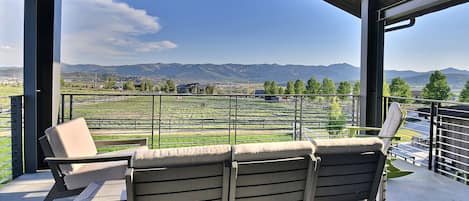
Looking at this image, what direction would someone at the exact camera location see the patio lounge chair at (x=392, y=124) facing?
facing to the left of the viewer

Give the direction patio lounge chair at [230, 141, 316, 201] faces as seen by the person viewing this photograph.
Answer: facing away from the viewer

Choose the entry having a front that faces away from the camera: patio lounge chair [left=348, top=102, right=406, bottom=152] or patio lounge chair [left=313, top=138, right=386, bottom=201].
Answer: patio lounge chair [left=313, top=138, right=386, bottom=201]

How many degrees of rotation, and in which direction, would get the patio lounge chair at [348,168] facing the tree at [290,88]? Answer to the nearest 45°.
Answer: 0° — it already faces it

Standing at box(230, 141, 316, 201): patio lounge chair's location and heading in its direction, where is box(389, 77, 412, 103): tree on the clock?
The tree is roughly at 1 o'clock from the patio lounge chair.

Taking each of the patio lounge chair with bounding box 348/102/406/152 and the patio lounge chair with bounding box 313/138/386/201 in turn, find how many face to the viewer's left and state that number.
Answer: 1

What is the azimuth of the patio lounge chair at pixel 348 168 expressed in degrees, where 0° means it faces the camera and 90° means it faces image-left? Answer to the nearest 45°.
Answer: approximately 180°

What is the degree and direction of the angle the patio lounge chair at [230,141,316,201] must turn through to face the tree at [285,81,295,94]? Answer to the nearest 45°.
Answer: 0° — it already faces it

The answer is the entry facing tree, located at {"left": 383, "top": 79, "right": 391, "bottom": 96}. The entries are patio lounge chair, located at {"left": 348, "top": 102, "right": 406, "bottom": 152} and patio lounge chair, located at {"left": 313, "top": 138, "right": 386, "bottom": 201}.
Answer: patio lounge chair, located at {"left": 313, "top": 138, "right": 386, "bottom": 201}

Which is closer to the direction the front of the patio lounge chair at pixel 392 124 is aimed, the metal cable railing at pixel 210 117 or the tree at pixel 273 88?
the metal cable railing
